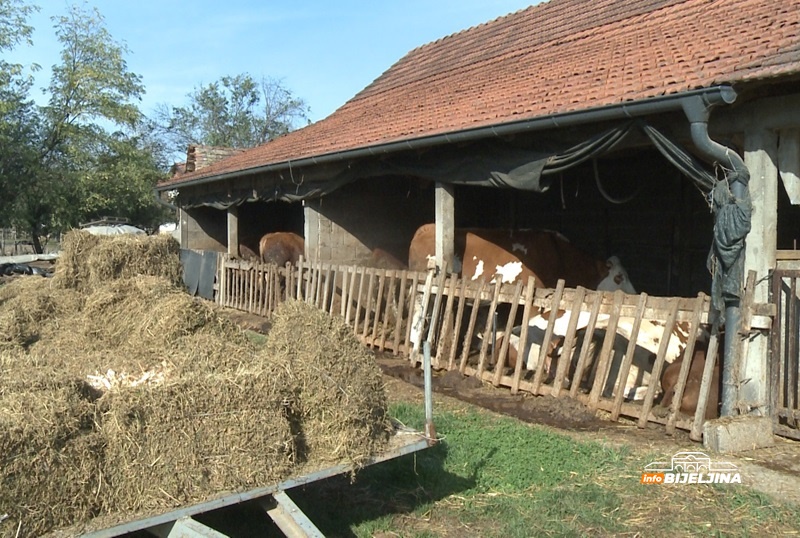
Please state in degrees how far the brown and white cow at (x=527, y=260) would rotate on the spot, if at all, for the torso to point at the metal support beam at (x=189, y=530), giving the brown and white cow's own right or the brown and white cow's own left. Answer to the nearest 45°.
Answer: approximately 90° to the brown and white cow's own right

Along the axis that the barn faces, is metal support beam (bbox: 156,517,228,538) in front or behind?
in front

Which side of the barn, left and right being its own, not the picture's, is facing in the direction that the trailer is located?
front

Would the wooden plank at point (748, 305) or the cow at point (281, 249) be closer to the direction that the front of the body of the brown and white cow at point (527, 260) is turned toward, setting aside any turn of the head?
the wooden plank

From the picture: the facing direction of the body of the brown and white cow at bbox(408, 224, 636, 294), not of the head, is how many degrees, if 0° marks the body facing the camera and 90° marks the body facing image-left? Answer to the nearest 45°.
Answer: approximately 270°

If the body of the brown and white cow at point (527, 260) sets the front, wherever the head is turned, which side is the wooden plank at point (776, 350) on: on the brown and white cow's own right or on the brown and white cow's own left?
on the brown and white cow's own right

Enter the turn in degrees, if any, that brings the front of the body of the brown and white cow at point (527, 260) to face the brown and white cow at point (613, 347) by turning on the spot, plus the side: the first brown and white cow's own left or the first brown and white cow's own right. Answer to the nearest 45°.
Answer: approximately 45° to the first brown and white cow's own right

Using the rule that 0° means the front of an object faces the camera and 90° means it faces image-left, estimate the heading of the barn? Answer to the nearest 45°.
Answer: approximately 45°

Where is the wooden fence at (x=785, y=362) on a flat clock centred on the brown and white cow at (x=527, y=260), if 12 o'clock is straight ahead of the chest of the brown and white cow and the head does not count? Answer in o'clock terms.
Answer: The wooden fence is roughly at 2 o'clock from the brown and white cow.

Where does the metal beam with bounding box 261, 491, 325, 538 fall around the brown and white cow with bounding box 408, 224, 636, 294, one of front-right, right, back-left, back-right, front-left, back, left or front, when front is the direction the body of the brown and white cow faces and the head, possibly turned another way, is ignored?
right

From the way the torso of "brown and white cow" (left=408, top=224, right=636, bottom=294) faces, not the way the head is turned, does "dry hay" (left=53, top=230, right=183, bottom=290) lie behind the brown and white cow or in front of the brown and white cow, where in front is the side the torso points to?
behind

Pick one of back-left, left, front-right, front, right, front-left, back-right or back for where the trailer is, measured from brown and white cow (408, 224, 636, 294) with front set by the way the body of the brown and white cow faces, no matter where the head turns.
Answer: right
